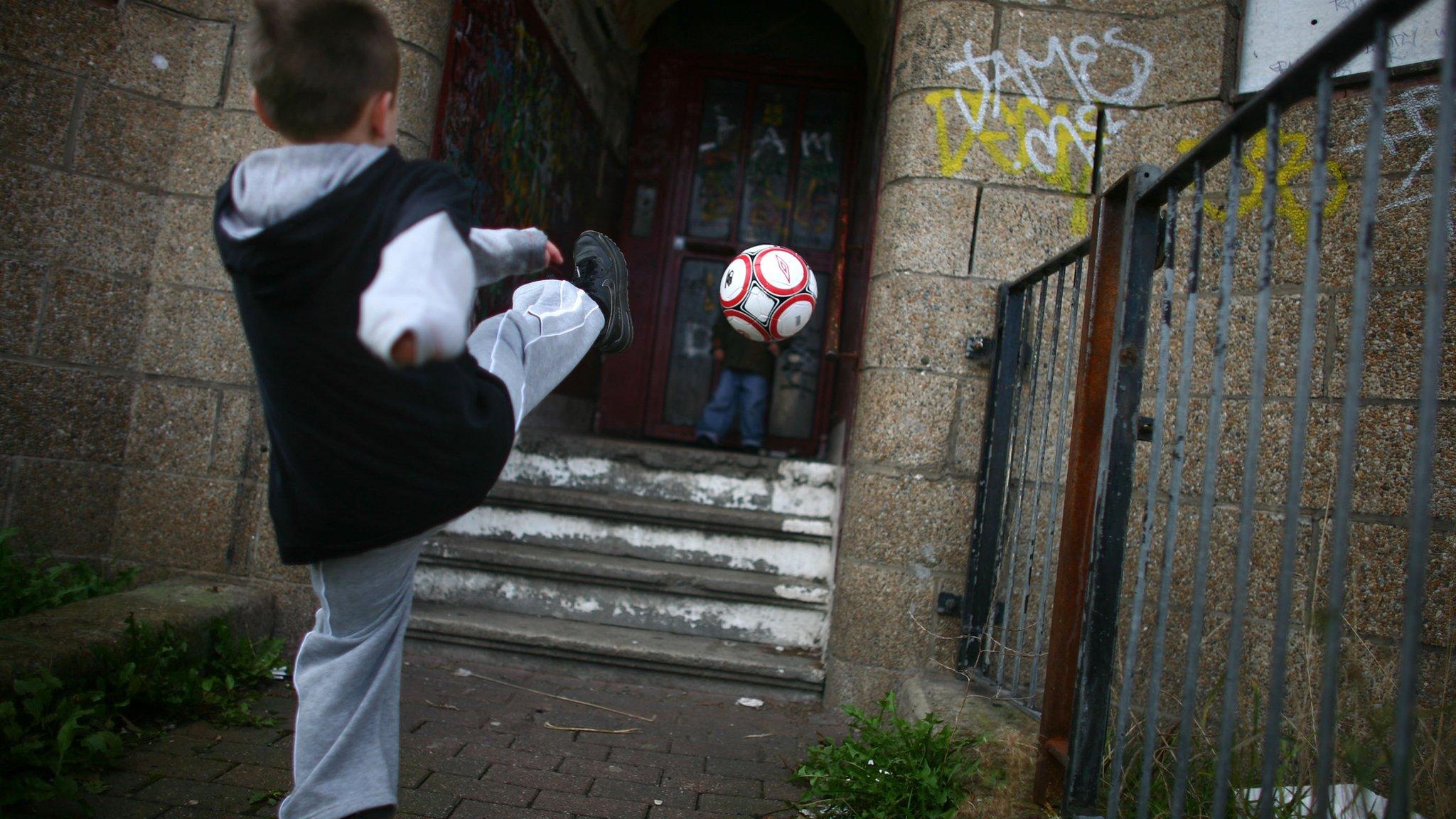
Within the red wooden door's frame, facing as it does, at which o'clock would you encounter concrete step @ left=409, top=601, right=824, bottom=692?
The concrete step is roughly at 12 o'clock from the red wooden door.

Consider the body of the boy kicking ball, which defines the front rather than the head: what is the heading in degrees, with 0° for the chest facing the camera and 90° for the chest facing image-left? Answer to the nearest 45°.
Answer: approximately 225°

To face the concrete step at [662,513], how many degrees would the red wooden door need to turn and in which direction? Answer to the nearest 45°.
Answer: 0° — it already faces it

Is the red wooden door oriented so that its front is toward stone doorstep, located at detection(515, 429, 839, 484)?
yes

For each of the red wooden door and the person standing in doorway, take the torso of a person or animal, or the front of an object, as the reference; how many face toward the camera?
2

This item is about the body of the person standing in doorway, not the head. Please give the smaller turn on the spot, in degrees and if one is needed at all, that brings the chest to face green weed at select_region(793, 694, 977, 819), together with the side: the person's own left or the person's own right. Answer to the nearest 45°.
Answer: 0° — they already face it

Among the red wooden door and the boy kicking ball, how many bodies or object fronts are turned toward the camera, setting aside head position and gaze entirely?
1
